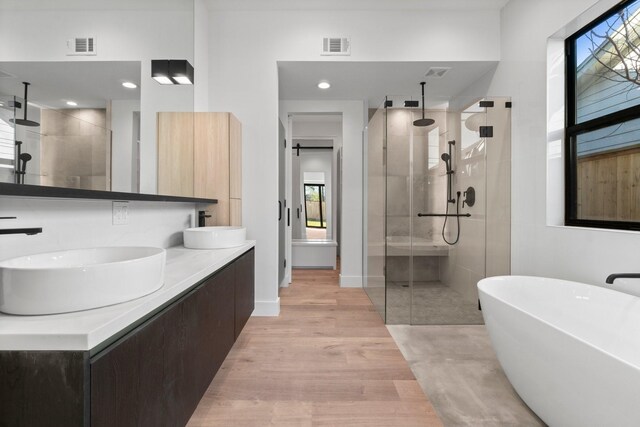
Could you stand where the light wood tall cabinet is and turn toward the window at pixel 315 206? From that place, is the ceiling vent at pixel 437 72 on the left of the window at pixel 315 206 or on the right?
right

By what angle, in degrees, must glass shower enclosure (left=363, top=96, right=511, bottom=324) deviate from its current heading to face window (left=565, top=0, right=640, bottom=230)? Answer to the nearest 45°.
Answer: approximately 45° to its left

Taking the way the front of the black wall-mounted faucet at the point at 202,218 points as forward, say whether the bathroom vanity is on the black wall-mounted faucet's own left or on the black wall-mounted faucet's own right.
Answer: on the black wall-mounted faucet's own right

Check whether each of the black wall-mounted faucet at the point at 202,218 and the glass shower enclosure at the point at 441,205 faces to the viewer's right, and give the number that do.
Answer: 1

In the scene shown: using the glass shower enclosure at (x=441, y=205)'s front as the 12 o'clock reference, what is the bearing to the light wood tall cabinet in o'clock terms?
The light wood tall cabinet is roughly at 2 o'clock from the glass shower enclosure.

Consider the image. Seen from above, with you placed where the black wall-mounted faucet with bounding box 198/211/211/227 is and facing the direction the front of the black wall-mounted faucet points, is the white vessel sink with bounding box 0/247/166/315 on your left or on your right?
on your right

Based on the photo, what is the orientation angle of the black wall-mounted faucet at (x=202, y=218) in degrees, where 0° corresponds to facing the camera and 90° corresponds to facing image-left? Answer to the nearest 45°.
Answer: approximately 270°

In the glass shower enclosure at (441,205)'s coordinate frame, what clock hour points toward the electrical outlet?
The electrical outlet is roughly at 1 o'clock from the glass shower enclosure.
